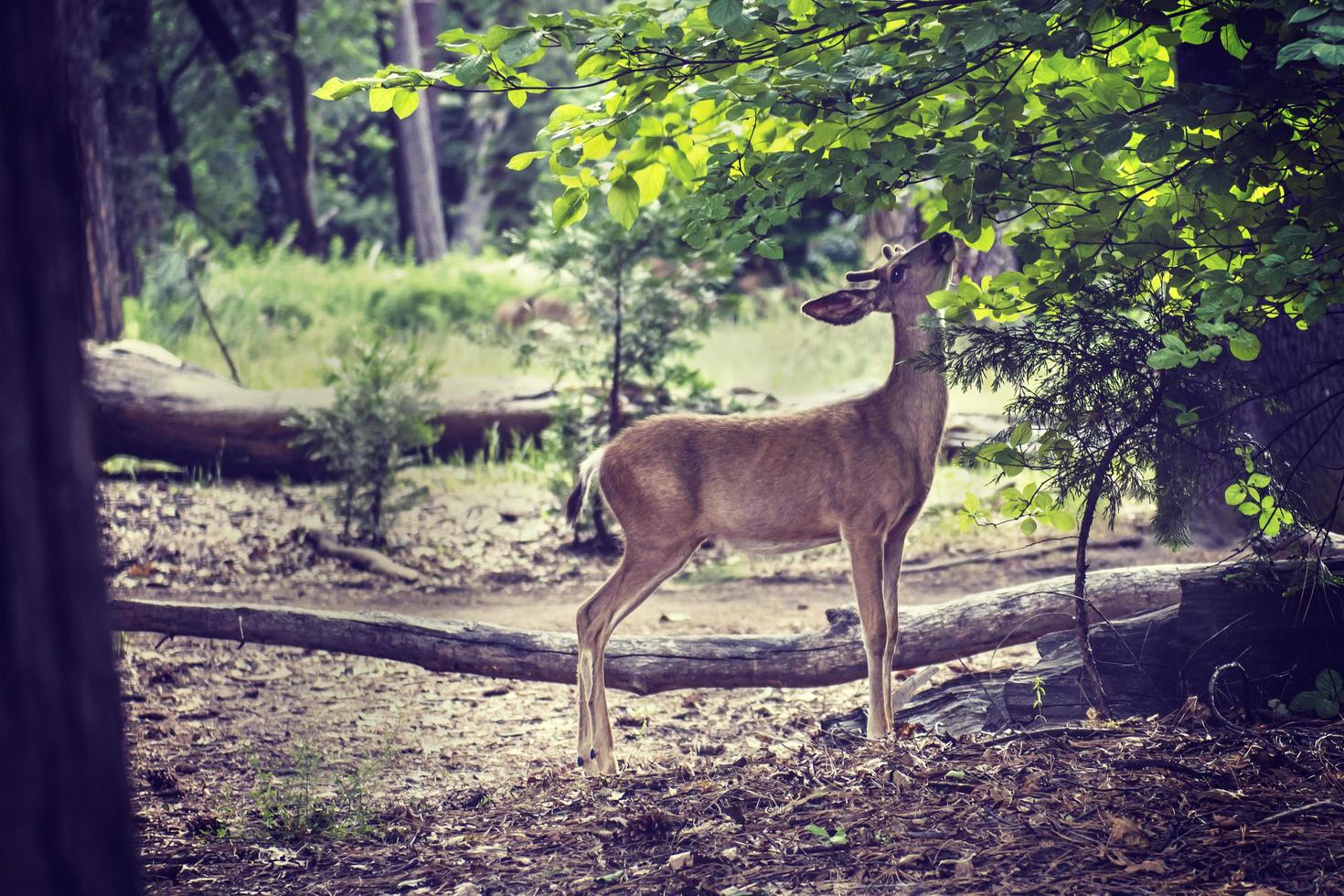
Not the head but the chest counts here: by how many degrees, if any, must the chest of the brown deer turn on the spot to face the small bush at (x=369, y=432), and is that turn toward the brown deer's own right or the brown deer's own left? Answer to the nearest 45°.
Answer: approximately 135° to the brown deer's own left

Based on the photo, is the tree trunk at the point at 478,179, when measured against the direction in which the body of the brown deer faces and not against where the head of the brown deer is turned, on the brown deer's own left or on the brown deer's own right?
on the brown deer's own left

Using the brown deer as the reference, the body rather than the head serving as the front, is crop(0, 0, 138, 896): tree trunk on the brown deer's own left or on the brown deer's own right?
on the brown deer's own right

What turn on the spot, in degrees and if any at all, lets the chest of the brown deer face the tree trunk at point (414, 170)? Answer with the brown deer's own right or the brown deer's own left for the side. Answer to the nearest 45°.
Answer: approximately 90° to the brown deer's own left

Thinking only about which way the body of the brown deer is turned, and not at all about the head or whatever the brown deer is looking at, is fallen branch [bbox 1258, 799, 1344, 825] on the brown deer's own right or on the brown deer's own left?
on the brown deer's own right

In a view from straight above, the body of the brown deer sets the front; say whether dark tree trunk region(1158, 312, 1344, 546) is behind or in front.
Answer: in front

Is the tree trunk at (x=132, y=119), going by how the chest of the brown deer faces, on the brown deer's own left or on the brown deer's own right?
on the brown deer's own left

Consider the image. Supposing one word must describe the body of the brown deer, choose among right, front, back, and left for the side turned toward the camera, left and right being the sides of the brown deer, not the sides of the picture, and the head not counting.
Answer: right
